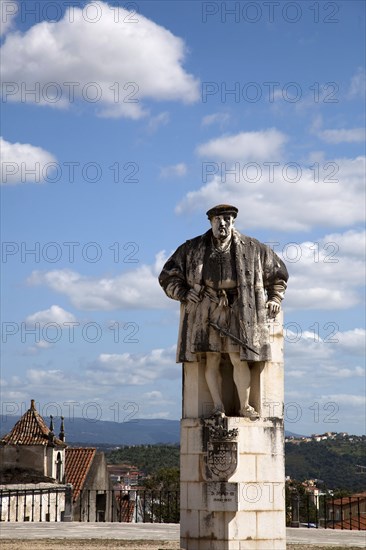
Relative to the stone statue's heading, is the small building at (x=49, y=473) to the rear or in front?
to the rear

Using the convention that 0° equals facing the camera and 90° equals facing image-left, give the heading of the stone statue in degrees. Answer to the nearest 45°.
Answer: approximately 0°

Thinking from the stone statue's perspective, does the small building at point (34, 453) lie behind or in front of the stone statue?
behind

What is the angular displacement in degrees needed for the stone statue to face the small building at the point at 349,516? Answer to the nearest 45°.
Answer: approximately 180°

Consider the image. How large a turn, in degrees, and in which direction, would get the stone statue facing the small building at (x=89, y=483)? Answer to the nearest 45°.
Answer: approximately 180°
